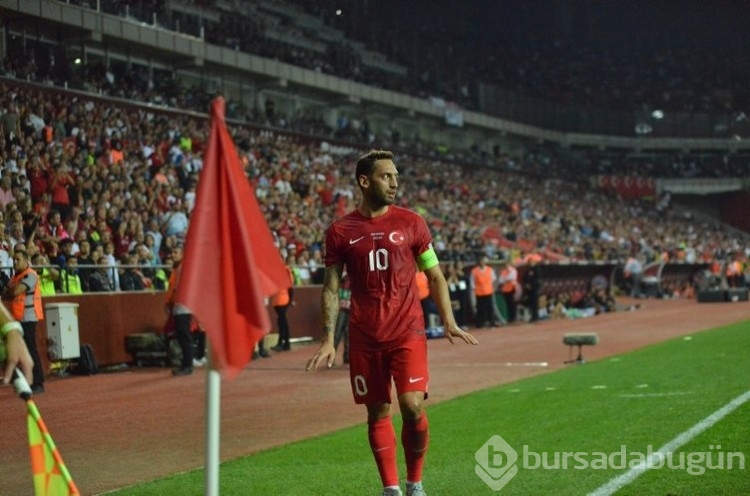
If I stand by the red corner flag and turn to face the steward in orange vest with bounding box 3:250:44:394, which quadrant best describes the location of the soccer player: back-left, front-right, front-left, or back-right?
front-right

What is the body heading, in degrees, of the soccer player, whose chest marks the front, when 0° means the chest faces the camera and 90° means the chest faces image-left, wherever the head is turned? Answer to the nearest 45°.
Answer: approximately 0°

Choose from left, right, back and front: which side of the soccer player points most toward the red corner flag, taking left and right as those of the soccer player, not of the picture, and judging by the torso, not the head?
front

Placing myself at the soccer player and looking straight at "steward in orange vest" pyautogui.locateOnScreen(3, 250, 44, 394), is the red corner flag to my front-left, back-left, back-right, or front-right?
back-left

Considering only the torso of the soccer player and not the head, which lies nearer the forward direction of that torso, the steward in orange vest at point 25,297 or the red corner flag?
the red corner flag

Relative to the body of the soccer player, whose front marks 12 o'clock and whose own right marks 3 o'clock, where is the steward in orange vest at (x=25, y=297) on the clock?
The steward in orange vest is roughly at 5 o'clock from the soccer player.
